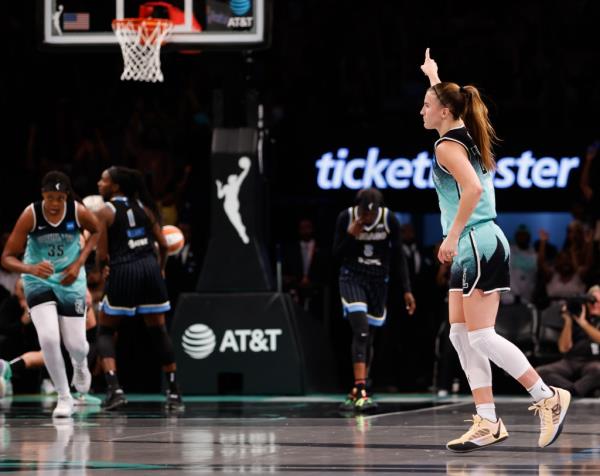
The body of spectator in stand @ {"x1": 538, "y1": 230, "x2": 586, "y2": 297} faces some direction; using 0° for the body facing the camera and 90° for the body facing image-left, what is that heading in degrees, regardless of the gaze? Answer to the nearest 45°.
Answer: approximately 0°

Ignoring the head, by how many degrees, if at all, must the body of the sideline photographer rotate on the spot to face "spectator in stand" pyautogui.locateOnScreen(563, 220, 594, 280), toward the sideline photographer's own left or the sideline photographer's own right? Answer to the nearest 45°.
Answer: approximately 135° to the sideline photographer's own right

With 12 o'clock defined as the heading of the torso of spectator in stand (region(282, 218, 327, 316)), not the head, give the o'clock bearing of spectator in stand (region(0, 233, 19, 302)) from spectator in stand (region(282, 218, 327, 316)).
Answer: spectator in stand (region(0, 233, 19, 302)) is roughly at 3 o'clock from spectator in stand (region(282, 218, 327, 316)).

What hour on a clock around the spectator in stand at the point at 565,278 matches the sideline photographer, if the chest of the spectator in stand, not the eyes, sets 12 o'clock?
The sideline photographer is roughly at 12 o'clock from the spectator in stand.

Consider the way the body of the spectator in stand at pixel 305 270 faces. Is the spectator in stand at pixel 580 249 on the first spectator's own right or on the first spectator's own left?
on the first spectator's own left

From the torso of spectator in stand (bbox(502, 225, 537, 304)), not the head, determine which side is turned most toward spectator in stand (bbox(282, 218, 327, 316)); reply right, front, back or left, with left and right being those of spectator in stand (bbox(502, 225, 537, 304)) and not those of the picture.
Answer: right

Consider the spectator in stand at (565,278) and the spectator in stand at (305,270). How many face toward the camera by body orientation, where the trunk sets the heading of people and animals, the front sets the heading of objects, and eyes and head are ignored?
2

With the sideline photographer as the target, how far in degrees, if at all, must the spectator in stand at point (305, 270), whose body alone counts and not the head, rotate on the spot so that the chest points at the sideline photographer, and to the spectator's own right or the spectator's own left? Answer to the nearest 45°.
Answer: approximately 45° to the spectator's own left

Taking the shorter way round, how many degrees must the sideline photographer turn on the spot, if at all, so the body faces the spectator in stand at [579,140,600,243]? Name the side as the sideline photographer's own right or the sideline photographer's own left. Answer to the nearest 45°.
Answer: approximately 135° to the sideline photographer's own right

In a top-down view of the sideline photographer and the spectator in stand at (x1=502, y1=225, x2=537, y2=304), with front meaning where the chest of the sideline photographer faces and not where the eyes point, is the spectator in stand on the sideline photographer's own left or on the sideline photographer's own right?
on the sideline photographer's own right
